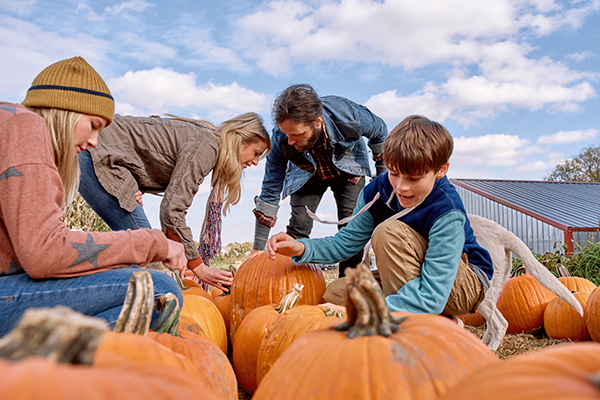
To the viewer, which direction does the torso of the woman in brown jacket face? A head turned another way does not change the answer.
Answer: to the viewer's right

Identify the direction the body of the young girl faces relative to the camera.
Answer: to the viewer's right

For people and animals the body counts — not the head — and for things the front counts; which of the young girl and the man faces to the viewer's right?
the young girl

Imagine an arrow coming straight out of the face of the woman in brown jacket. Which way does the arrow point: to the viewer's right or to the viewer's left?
to the viewer's right

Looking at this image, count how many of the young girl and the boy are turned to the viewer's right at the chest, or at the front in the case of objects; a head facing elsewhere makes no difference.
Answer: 1

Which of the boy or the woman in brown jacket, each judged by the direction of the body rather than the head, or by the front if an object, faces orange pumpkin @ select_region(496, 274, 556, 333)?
the woman in brown jacket

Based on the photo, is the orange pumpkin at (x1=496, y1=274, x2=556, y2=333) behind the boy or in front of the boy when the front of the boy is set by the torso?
behind

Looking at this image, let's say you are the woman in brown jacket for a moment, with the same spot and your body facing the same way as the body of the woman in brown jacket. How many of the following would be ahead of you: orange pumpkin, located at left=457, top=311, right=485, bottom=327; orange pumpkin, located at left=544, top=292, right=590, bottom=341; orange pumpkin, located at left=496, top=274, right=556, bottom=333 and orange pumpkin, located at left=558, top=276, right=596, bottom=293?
4

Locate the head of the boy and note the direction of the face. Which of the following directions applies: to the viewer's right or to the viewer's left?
to the viewer's left

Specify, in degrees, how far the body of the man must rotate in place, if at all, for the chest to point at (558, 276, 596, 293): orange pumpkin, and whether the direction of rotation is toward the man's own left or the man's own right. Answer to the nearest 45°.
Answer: approximately 135° to the man's own left

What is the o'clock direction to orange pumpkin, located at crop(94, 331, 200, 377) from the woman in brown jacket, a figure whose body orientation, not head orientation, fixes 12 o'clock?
The orange pumpkin is roughly at 3 o'clock from the woman in brown jacket.

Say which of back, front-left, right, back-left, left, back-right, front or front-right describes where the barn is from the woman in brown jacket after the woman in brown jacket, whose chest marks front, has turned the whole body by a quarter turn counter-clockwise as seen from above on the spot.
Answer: front-right

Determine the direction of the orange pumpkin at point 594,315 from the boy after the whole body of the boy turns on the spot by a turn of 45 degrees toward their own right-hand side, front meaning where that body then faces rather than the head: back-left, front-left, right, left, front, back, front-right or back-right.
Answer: back-right

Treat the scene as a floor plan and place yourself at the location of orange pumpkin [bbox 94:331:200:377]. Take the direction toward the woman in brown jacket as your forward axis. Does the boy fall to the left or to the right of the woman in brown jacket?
right

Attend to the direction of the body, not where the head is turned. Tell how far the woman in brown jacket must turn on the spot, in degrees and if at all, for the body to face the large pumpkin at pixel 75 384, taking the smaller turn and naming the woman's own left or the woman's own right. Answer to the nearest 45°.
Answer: approximately 90° to the woman's own right
